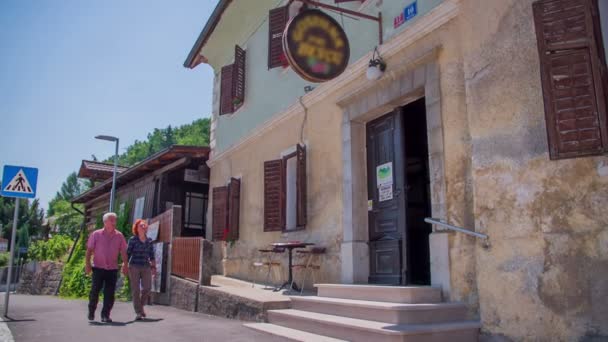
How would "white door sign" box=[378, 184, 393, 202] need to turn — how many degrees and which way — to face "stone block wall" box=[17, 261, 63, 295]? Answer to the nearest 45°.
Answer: approximately 90° to its right

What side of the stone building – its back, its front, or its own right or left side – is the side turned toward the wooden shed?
right

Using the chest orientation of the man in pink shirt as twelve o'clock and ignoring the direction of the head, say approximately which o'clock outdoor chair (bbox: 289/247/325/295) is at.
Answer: The outdoor chair is roughly at 9 o'clock from the man in pink shirt.

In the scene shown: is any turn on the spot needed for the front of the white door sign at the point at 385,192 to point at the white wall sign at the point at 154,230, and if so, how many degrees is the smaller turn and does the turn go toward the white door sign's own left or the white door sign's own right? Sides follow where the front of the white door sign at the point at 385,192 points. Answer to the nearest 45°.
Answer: approximately 90° to the white door sign's own right

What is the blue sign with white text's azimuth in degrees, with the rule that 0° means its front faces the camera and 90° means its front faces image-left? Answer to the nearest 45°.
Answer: approximately 45°

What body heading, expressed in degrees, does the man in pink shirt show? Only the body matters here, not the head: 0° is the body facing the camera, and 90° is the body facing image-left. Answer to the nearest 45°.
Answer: approximately 0°

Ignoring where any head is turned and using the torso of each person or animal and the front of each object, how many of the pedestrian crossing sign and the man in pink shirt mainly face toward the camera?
2

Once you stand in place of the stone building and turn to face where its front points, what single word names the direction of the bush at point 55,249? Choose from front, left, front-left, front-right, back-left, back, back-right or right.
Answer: right

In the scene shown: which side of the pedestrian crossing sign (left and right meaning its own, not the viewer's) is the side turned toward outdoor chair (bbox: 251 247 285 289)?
left

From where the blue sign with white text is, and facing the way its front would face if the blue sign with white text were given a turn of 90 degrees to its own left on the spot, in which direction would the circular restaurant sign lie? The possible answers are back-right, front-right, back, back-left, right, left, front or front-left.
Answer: back-right
